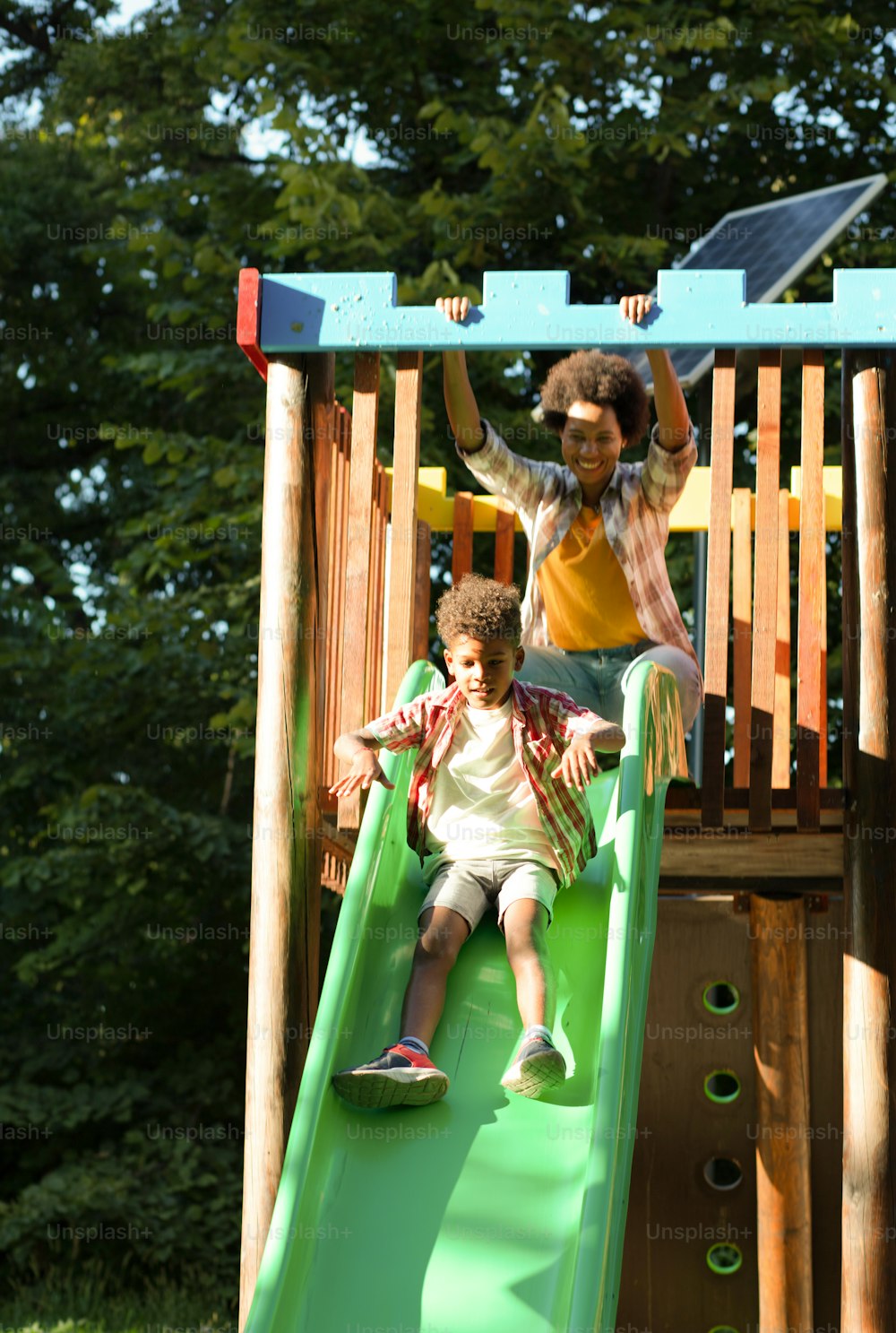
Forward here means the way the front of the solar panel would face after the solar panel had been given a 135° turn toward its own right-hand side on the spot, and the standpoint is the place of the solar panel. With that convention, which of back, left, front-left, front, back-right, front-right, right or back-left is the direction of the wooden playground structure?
back

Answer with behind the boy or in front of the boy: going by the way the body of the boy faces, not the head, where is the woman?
behind

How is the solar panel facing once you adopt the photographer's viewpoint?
facing the viewer and to the left of the viewer

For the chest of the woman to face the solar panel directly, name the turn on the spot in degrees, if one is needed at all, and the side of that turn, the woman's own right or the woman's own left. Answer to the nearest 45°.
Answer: approximately 180°

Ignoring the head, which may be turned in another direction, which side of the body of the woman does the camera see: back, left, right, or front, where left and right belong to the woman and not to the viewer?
front

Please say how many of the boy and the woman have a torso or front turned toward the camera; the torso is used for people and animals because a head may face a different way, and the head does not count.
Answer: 2

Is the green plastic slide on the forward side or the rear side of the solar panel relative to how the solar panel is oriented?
on the forward side

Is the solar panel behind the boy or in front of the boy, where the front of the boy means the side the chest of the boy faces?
behind

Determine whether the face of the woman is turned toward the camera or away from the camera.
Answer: toward the camera

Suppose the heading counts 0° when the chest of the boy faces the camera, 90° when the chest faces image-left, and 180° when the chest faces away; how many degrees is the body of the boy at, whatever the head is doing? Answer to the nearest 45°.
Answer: approximately 0°

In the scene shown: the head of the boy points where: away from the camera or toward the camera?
toward the camera
